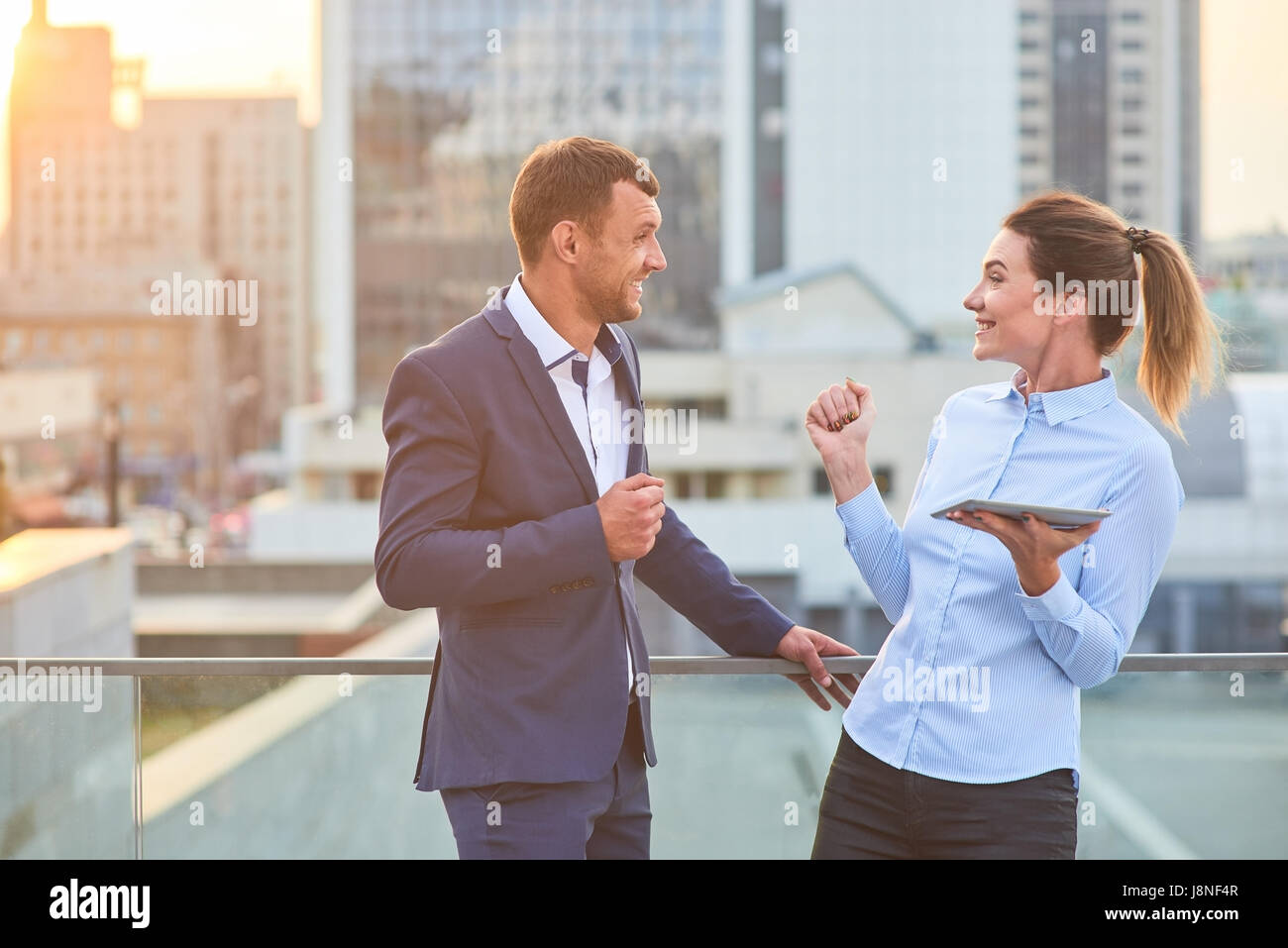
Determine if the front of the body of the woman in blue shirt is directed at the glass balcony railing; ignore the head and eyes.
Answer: no

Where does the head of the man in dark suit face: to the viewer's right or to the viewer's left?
to the viewer's right

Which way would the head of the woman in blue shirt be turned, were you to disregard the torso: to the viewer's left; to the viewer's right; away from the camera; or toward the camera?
to the viewer's left

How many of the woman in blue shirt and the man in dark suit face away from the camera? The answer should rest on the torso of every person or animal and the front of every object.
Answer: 0

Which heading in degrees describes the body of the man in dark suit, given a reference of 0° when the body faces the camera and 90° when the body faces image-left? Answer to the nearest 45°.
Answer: approximately 315°

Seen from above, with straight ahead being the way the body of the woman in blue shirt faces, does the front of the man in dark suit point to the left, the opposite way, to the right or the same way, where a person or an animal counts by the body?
to the left

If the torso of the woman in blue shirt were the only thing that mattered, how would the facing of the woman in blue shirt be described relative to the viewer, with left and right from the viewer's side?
facing the viewer and to the left of the viewer
